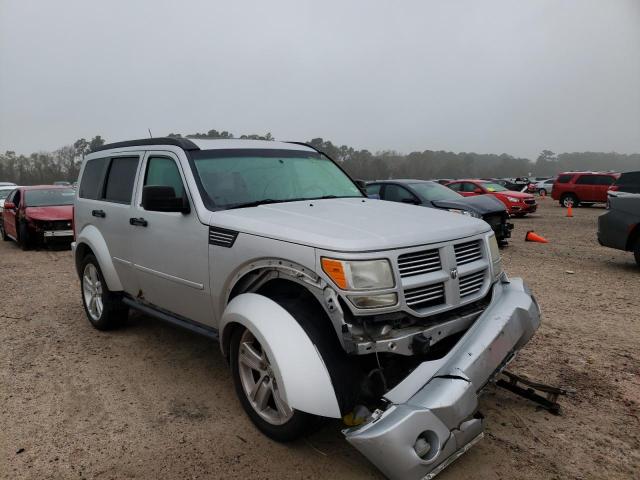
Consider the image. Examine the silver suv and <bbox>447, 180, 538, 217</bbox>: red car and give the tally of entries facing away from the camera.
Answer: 0

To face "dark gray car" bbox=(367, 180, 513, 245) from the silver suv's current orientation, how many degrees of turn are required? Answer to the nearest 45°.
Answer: approximately 135° to its left

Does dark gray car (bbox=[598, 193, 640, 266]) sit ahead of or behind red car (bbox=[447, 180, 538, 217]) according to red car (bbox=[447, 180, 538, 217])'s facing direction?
ahead

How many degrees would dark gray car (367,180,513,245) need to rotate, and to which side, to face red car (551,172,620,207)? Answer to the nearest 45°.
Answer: approximately 90° to its left

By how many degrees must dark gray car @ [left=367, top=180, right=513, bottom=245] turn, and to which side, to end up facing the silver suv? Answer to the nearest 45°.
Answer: approximately 45° to its right

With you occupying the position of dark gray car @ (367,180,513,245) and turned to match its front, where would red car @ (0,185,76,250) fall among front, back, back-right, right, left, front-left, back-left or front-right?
back-right

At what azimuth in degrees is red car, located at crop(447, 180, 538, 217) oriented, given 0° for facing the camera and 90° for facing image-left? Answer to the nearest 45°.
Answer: approximately 315°

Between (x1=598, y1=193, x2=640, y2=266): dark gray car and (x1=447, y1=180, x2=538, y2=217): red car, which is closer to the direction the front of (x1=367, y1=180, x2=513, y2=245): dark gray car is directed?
the dark gray car

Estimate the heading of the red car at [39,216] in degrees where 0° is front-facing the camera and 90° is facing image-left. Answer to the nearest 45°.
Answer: approximately 315°

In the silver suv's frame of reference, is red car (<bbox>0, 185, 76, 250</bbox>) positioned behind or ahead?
behind

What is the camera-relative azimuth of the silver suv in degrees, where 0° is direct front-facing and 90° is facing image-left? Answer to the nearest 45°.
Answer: approximately 315°
